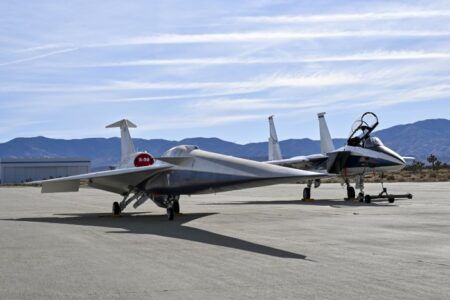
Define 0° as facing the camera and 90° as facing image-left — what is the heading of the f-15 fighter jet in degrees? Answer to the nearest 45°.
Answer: approximately 315°

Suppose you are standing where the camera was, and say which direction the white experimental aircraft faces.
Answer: facing the viewer and to the right of the viewer

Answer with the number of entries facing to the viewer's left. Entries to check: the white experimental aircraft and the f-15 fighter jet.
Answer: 0

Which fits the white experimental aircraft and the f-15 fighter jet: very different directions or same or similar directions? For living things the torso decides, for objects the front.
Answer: same or similar directions

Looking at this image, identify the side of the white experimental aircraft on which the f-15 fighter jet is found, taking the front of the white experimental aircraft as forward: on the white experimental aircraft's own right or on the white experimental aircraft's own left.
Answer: on the white experimental aircraft's own left
